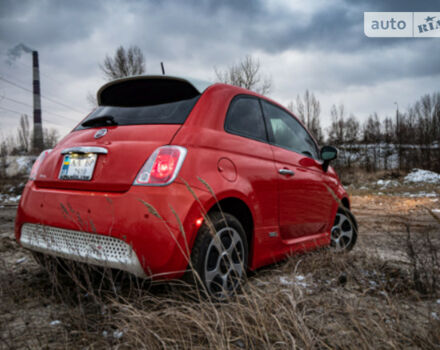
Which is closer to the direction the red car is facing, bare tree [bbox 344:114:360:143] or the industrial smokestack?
the bare tree

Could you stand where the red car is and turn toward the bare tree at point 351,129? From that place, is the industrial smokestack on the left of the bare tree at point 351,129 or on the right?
left

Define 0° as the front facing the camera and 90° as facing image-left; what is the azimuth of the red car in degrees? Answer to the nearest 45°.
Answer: approximately 225°

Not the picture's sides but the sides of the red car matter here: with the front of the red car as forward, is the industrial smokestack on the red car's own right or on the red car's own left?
on the red car's own left

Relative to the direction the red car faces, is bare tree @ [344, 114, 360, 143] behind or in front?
in front

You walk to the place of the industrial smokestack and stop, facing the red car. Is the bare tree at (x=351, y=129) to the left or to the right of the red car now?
left
